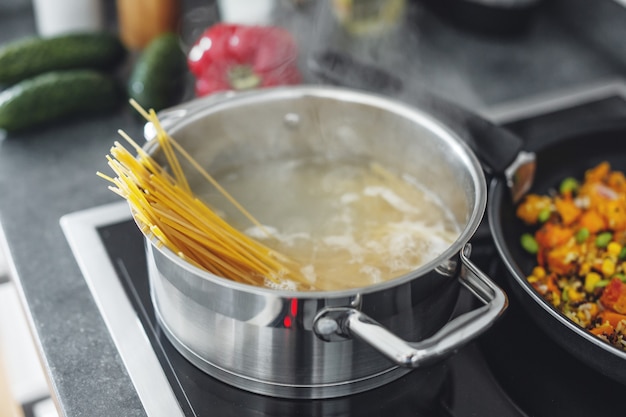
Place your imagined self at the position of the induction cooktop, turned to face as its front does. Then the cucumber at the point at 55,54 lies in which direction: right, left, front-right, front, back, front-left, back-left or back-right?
back

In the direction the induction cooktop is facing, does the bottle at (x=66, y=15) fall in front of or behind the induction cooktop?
behind

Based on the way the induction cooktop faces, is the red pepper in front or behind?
behind
